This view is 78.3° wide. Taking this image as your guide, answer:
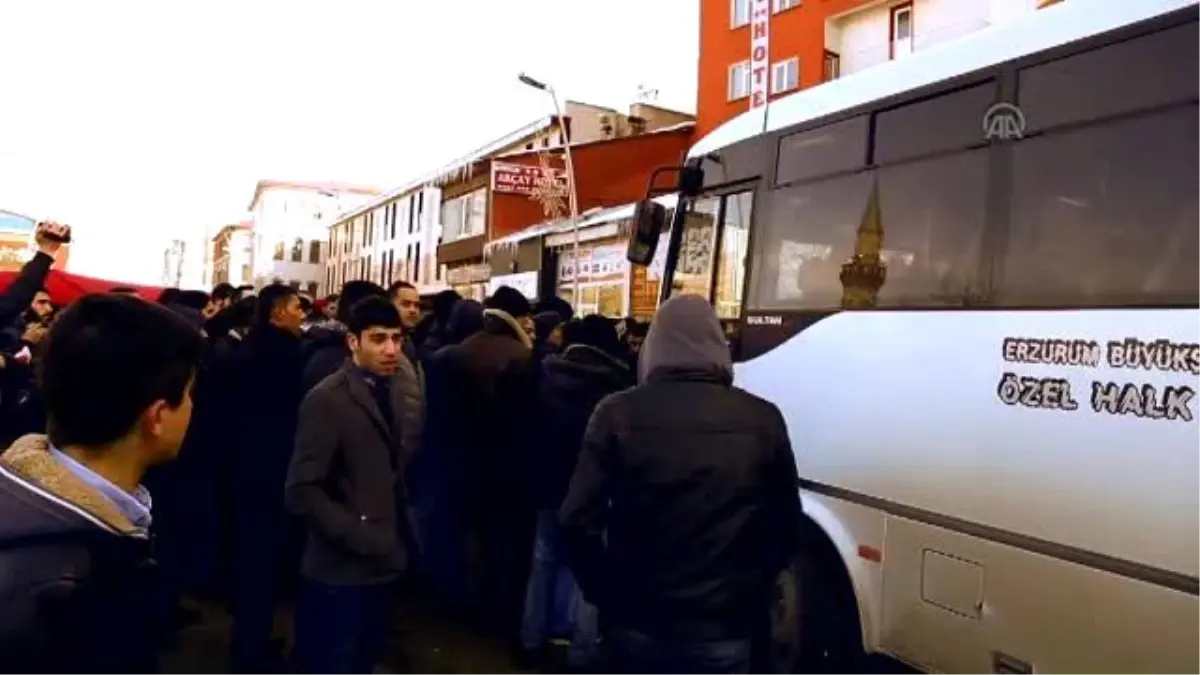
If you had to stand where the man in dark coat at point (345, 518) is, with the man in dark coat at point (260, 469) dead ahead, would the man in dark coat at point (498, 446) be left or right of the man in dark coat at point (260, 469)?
right

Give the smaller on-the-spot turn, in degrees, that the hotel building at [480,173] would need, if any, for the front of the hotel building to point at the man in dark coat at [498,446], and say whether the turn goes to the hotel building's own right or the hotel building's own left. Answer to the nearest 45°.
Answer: approximately 45° to the hotel building's own left

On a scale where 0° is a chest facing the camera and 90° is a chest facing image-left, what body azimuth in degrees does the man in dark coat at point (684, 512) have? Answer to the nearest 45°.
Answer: approximately 180°

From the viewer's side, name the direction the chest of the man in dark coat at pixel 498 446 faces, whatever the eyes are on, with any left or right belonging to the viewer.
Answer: facing away from the viewer and to the right of the viewer

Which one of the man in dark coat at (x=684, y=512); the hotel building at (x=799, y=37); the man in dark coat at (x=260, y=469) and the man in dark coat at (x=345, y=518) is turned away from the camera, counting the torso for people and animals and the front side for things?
the man in dark coat at (x=684, y=512)

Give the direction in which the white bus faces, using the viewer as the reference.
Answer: facing away from the viewer and to the left of the viewer

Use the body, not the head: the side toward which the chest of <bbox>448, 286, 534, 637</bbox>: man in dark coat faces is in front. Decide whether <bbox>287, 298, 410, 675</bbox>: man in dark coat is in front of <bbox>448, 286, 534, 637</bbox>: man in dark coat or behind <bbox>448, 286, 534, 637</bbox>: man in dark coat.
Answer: behind

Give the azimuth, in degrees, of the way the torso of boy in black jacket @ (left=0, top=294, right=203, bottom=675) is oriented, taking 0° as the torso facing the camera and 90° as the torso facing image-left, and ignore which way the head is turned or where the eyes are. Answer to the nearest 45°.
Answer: approximately 225°

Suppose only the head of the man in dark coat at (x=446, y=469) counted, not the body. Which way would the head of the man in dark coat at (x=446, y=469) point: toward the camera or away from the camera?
away from the camera

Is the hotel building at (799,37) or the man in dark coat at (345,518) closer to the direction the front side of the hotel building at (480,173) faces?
the man in dark coat

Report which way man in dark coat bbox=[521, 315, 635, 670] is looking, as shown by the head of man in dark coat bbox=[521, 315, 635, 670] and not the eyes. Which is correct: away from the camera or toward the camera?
away from the camera

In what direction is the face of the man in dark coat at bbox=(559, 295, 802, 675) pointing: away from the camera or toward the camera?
away from the camera
